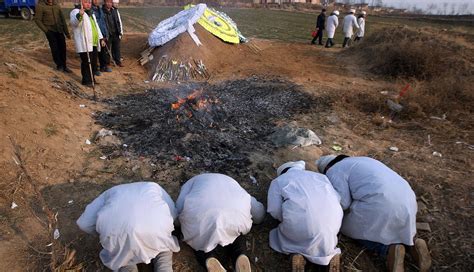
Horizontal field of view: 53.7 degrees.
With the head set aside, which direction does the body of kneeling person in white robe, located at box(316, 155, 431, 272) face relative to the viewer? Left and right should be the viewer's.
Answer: facing away from the viewer and to the left of the viewer

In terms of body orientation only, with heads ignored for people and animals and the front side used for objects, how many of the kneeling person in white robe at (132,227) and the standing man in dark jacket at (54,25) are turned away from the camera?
1

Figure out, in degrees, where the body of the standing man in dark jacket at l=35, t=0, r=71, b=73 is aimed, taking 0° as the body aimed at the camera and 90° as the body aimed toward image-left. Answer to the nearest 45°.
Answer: approximately 315°

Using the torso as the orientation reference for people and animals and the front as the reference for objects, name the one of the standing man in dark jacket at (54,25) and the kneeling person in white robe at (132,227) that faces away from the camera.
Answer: the kneeling person in white robe

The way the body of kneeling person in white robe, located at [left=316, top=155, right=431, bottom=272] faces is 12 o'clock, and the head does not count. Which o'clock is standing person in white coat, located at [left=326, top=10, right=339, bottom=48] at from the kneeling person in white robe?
The standing person in white coat is roughly at 1 o'clock from the kneeling person in white robe.

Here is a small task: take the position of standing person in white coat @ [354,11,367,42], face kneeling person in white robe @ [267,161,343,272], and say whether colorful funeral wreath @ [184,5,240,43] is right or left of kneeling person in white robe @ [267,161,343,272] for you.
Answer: right

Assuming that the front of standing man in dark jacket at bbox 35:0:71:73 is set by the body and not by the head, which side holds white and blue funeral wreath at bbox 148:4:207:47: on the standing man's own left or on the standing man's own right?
on the standing man's own left

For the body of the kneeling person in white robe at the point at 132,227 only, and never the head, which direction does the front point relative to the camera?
away from the camera
